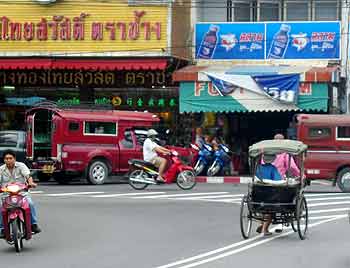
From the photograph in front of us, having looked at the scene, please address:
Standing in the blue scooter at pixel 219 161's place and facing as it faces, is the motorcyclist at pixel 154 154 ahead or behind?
ahead

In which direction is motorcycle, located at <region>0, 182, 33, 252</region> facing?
toward the camera

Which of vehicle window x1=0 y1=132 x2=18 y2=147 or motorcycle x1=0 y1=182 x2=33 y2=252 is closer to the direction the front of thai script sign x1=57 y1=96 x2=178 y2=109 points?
the motorcycle

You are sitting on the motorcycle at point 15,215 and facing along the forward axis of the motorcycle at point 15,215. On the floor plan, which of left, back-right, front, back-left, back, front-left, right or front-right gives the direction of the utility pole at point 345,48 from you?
back-left

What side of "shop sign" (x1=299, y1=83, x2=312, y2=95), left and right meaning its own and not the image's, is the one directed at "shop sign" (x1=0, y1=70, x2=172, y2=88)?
right

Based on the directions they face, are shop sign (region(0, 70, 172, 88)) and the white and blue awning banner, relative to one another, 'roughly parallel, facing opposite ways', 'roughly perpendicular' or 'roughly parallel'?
roughly parallel

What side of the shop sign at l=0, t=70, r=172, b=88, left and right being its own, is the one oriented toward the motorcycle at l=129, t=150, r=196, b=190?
front

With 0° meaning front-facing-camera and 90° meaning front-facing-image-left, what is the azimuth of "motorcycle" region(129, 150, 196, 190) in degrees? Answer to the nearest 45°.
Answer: approximately 270°

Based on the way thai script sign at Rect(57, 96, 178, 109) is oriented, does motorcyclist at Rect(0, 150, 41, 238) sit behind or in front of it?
in front

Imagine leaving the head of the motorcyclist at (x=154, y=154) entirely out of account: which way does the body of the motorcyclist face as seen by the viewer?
to the viewer's right

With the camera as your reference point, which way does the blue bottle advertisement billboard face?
facing the viewer

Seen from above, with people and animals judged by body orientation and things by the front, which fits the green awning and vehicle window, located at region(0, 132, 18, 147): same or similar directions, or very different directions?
same or similar directions

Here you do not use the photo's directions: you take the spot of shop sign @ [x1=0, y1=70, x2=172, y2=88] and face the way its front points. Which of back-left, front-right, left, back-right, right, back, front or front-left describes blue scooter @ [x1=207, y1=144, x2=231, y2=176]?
front-left

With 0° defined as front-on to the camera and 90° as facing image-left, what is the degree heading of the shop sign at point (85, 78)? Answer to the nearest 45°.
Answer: approximately 0°

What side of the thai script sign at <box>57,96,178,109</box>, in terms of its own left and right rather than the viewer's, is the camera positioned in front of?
front

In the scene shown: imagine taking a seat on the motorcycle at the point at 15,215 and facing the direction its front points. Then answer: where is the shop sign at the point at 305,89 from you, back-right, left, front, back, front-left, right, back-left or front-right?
back-left

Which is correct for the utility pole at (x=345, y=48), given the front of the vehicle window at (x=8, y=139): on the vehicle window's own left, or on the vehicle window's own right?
on the vehicle window's own left
